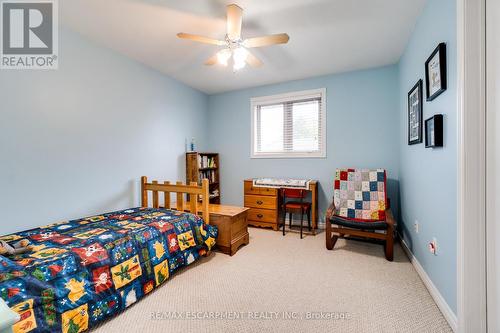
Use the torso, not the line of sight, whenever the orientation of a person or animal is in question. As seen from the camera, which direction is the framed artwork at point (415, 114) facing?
to the viewer's left

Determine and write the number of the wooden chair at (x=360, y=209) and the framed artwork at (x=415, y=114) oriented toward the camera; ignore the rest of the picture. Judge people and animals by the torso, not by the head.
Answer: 1

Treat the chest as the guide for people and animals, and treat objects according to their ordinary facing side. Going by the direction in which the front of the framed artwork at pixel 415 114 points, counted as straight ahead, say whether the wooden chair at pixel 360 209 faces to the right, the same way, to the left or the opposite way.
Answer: to the left

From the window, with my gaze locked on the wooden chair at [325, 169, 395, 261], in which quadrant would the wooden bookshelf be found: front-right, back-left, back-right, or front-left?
back-right

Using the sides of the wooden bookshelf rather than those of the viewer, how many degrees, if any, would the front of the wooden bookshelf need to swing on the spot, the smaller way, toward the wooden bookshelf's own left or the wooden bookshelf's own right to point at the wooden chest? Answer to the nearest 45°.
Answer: approximately 45° to the wooden bookshelf's own right

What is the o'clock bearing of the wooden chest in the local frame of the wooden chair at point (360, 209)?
The wooden chest is roughly at 2 o'clock from the wooden chair.

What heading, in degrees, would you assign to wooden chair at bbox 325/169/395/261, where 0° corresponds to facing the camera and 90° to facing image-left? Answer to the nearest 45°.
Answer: approximately 0°
